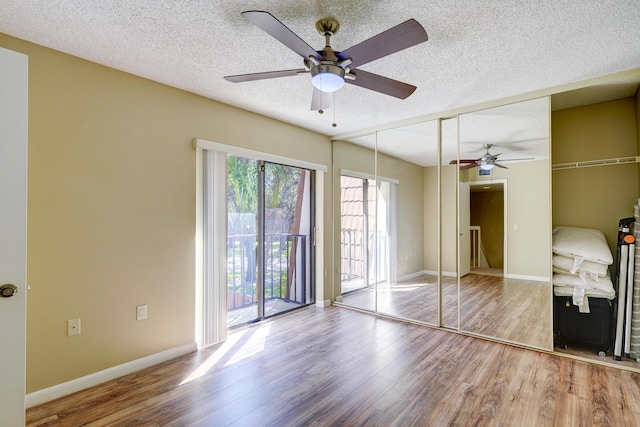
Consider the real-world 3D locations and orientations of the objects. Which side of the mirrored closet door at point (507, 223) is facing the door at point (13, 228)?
front

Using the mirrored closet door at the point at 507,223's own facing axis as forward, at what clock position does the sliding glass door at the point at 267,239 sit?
The sliding glass door is roughly at 1 o'clock from the mirrored closet door.

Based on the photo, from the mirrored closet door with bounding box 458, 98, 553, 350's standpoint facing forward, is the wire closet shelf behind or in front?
behind

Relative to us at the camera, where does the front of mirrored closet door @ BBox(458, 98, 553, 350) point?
facing the viewer and to the left of the viewer

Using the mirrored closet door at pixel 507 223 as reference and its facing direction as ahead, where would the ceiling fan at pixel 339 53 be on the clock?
The ceiling fan is roughly at 11 o'clock from the mirrored closet door.

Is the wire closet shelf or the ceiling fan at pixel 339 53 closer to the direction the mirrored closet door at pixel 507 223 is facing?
the ceiling fan
